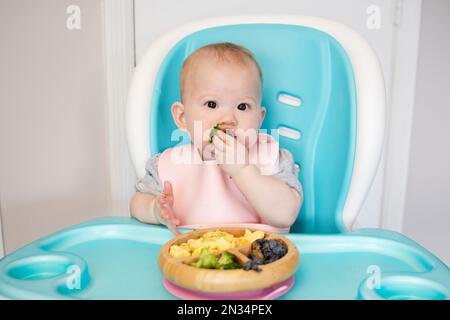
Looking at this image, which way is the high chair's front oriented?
toward the camera

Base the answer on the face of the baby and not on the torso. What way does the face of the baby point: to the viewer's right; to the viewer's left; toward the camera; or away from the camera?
toward the camera
